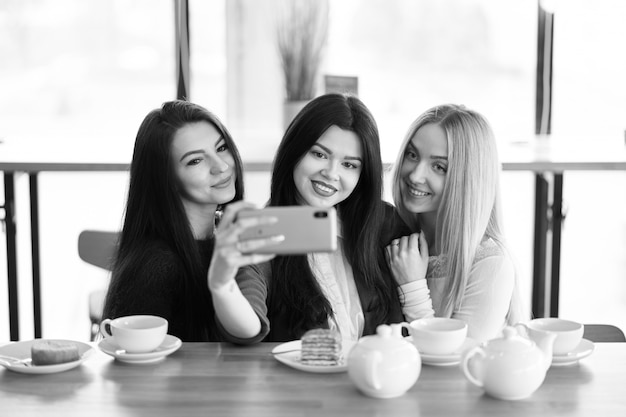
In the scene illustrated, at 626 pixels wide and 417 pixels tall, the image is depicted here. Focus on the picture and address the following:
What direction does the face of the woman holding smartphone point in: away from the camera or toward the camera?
toward the camera

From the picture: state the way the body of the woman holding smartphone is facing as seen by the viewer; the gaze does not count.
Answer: toward the camera

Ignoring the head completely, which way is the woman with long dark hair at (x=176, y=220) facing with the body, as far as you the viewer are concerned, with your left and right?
facing the viewer and to the right of the viewer

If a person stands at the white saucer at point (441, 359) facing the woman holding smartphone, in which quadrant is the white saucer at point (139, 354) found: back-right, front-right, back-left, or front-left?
front-left

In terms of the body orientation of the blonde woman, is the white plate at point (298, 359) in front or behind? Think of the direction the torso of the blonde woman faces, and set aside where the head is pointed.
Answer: in front

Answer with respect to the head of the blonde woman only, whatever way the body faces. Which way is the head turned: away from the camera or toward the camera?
toward the camera

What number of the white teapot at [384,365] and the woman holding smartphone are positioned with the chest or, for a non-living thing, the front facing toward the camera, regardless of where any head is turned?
1

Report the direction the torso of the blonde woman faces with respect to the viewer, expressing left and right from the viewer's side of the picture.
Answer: facing the viewer and to the left of the viewer

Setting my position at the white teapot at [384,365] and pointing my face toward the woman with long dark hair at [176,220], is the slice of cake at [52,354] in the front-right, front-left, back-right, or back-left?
front-left
